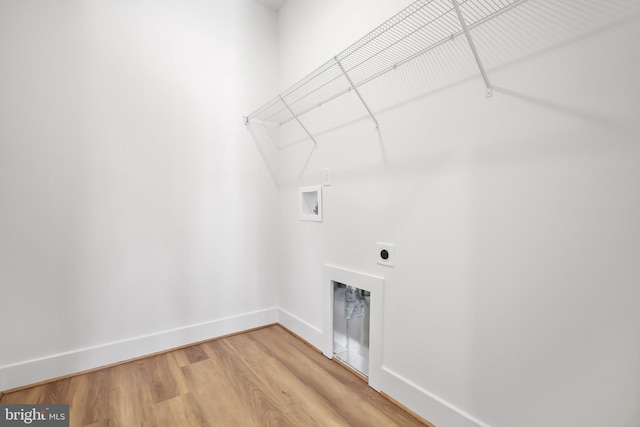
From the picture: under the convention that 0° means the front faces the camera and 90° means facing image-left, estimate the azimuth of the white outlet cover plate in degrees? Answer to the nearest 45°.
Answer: approximately 45°

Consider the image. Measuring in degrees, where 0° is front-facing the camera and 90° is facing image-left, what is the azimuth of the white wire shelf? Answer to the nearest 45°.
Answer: approximately 45°
